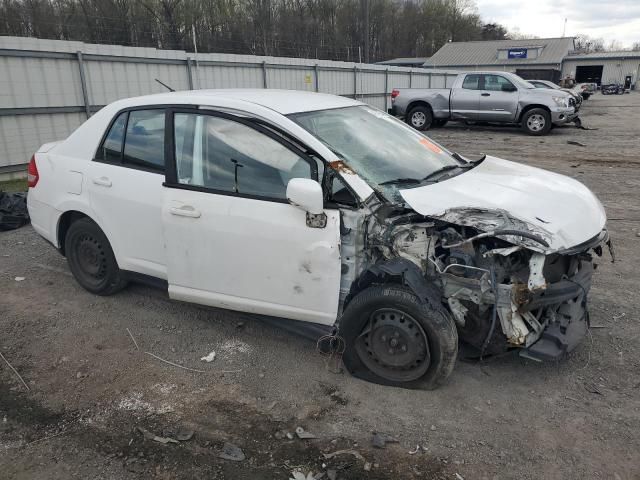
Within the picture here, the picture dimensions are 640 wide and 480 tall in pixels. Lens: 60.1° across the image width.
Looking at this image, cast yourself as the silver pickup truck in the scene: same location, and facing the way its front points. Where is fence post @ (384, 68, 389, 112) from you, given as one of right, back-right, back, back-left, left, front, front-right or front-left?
back-left

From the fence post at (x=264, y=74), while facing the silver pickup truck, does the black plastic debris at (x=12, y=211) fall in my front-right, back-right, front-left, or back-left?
back-right

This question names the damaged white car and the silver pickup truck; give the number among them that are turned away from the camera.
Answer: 0

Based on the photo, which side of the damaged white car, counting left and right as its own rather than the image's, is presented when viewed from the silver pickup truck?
left

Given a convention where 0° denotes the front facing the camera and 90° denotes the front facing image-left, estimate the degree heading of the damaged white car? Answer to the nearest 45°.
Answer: approximately 315°

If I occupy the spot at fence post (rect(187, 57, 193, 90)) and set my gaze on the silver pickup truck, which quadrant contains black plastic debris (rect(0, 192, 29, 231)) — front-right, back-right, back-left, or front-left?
back-right

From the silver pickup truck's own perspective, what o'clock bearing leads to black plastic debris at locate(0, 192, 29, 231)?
The black plastic debris is roughly at 4 o'clock from the silver pickup truck.

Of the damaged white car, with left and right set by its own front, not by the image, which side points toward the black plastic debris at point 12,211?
back

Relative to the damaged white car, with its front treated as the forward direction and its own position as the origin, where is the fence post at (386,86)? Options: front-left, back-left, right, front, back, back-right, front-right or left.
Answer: back-left

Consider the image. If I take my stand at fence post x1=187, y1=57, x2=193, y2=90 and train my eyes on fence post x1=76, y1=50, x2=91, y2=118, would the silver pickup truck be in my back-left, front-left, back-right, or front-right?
back-left

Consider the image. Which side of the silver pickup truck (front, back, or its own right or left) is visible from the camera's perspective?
right
